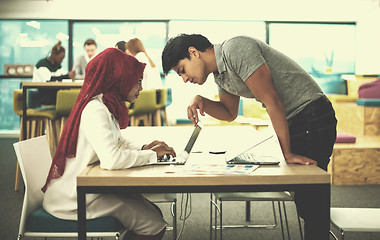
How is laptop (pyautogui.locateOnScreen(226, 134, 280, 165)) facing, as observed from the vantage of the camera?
facing to the right of the viewer

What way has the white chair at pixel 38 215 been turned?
to the viewer's right

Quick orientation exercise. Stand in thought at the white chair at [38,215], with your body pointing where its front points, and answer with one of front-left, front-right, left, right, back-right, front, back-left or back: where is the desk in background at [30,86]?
left

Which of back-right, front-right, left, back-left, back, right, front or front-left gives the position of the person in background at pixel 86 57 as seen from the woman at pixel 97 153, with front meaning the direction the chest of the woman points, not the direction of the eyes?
left

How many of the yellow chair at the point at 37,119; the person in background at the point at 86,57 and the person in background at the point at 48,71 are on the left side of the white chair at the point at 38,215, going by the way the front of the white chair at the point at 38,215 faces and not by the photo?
3

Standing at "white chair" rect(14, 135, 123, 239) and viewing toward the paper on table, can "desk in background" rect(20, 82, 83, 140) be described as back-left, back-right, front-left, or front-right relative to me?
back-left

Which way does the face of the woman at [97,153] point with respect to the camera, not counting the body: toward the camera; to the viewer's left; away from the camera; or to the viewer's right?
to the viewer's right

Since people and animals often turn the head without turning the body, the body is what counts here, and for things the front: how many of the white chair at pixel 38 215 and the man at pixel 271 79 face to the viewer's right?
1

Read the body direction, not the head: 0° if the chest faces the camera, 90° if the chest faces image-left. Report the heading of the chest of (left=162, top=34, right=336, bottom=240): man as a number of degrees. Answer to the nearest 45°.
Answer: approximately 90°

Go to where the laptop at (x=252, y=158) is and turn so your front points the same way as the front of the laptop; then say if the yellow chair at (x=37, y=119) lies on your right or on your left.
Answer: on your left

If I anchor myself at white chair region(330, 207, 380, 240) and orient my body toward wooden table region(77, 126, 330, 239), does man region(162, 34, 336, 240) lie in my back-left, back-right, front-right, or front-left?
front-right

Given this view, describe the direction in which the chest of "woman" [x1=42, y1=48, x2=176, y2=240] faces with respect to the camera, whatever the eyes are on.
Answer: to the viewer's right
